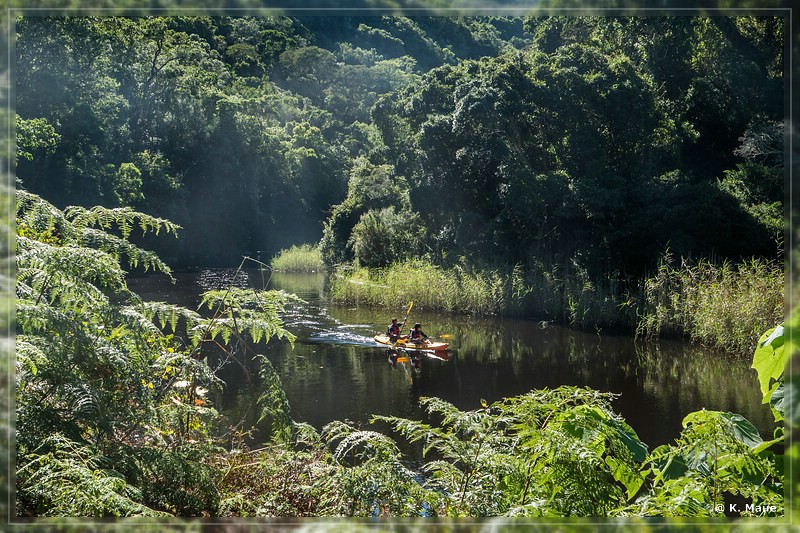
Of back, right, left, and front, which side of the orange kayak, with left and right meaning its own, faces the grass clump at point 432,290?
left

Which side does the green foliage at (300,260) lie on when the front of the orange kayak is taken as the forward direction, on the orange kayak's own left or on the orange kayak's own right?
on the orange kayak's own left

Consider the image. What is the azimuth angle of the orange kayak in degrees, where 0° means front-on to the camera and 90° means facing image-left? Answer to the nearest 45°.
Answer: approximately 270°
